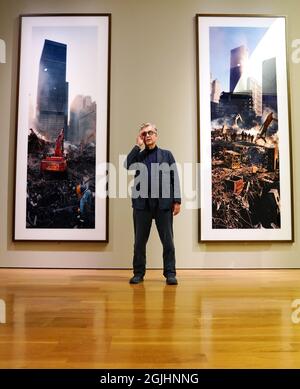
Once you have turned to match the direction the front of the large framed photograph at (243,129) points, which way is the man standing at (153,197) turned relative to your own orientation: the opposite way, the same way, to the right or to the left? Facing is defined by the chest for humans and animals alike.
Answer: the same way

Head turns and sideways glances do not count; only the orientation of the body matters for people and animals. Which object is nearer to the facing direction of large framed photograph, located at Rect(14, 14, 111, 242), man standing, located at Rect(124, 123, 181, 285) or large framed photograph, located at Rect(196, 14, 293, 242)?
the man standing

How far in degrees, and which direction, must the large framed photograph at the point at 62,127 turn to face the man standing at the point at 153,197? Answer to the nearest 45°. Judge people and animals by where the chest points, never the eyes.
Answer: approximately 45° to its left

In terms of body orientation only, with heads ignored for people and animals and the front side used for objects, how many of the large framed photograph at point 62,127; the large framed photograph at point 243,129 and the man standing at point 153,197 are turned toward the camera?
3

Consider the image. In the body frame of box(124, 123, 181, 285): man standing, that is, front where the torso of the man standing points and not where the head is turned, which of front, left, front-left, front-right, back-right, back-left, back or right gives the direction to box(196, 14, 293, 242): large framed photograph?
back-left

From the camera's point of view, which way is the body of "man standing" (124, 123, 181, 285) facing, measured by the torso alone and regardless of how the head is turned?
toward the camera

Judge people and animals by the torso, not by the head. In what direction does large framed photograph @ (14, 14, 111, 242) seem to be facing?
toward the camera

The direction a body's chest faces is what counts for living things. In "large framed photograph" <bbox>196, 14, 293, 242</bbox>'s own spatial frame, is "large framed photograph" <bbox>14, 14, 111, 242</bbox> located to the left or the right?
on its right

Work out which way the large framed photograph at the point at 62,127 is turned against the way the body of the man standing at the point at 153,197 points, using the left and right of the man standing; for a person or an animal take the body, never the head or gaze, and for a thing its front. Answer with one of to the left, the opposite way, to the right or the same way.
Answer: the same way

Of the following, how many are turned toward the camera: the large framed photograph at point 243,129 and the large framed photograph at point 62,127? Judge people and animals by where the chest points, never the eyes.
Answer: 2

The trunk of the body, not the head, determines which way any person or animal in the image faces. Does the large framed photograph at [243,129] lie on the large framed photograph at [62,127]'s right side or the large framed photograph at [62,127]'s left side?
on its left
